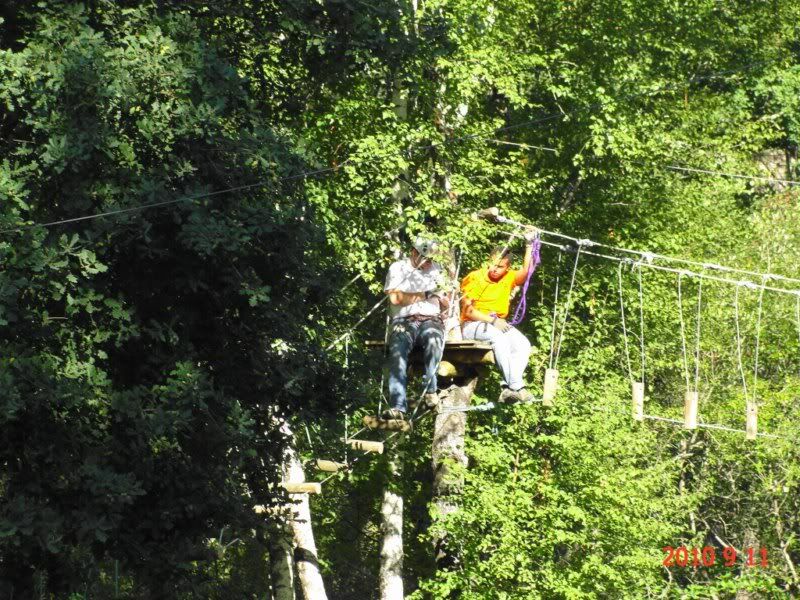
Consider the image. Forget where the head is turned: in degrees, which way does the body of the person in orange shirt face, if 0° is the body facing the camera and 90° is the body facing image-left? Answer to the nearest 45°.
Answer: approximately 315°

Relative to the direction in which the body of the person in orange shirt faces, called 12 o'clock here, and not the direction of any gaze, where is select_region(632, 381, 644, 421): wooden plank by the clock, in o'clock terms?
The wooden plank is roughly at 10 o'clock from the person in orange shirt.
